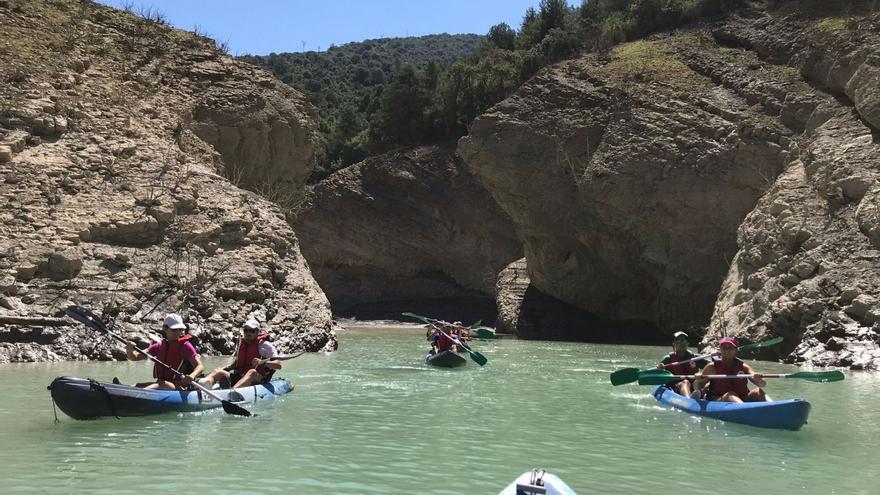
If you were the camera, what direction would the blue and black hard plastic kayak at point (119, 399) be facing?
facing the viewer and to the left of the viewer

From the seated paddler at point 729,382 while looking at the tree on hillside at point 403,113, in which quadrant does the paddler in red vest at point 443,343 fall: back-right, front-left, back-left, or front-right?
front-left

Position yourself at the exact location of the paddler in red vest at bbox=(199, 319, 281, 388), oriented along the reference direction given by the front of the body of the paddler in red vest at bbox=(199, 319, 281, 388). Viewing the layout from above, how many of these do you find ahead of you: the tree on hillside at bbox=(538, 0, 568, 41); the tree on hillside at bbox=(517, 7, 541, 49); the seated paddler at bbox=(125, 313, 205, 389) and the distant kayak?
1

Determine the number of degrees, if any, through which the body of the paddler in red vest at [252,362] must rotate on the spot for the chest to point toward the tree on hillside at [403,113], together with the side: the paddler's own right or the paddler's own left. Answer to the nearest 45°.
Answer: approximately 135° to the paddler's own right

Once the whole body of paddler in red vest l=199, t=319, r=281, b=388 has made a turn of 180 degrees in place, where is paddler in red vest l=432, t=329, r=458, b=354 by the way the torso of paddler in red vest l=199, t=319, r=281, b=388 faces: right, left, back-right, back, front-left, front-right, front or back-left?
front

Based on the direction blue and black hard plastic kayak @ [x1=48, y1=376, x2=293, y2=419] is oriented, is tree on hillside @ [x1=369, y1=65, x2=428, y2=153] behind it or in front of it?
behind
